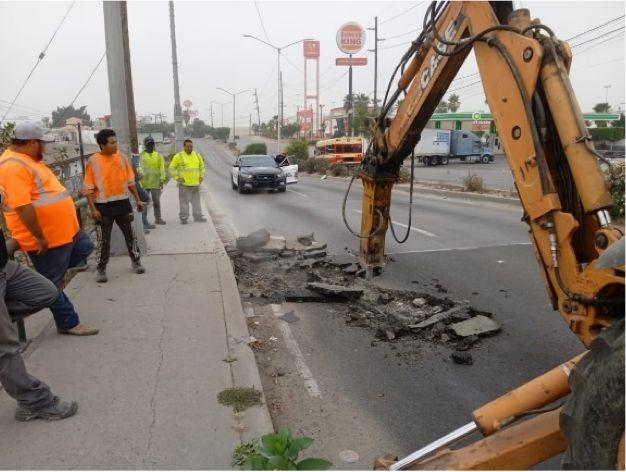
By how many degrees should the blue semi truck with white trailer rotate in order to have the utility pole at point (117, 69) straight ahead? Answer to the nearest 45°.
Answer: approximately 90° to its right

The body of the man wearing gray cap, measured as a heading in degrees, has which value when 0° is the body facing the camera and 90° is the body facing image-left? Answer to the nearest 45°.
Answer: approximately 270°

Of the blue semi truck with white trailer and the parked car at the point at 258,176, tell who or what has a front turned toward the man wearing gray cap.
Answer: the parked car

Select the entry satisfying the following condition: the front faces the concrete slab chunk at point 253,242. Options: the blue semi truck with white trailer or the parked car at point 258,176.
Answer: the parked car

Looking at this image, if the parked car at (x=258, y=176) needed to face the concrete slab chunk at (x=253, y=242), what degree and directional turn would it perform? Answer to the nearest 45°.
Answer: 0° — it already faces it

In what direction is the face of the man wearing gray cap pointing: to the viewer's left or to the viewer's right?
to the viewer's right

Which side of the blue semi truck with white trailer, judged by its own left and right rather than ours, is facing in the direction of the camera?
right
